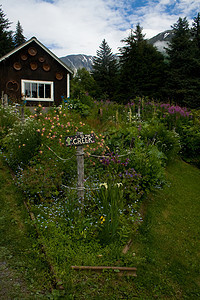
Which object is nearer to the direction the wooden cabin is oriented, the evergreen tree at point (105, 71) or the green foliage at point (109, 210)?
the green foliage

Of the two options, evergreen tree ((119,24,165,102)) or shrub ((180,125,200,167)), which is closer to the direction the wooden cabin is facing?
the shrub

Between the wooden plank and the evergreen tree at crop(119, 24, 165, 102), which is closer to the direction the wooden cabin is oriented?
the wooden plank

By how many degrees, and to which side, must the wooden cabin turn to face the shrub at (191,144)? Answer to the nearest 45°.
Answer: approximately 45° to its left

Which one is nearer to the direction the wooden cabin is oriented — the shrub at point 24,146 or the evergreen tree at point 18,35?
the shrub

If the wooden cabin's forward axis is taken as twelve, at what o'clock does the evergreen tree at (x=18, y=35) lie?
The evergreen tree is roughly at 6 o'clock from the wooden cabin.

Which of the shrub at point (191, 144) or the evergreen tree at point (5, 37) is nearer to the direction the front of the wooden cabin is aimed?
the shrub

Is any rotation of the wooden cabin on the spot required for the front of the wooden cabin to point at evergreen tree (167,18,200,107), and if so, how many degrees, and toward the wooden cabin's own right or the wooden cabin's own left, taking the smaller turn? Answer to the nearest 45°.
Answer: approximately 135° to the wooden cabin's own left

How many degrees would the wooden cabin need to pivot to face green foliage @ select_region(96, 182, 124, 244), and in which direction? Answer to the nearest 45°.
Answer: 0° — it already faces it

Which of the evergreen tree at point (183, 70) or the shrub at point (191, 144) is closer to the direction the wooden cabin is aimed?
the shrub

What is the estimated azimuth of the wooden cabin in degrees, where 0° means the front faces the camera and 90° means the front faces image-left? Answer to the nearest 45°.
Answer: approximately 0°

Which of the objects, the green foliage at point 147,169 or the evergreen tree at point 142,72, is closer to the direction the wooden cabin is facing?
the green foliage

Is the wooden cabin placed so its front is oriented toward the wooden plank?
yes
